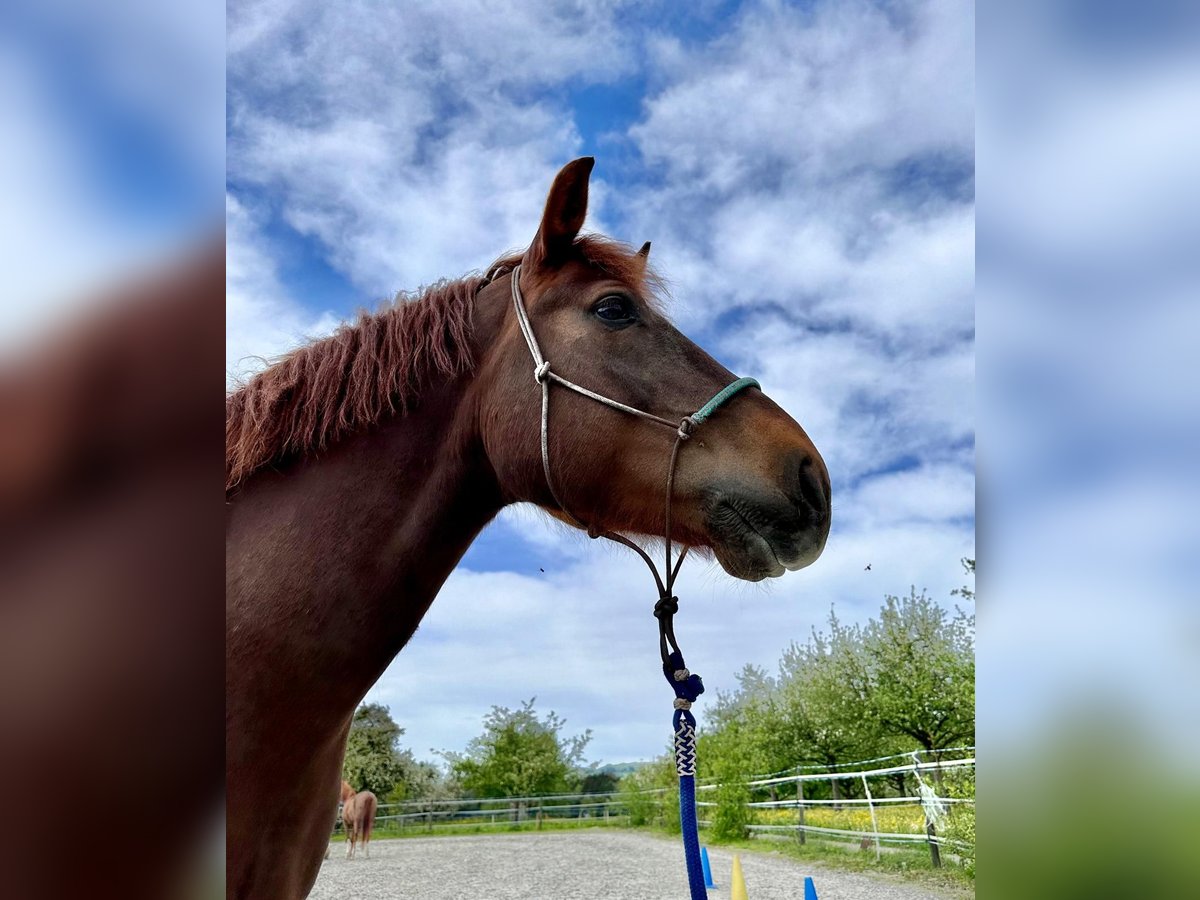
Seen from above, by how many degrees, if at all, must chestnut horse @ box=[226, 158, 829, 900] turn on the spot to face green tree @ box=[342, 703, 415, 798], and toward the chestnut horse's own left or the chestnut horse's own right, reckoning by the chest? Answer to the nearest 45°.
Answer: approximately 90° to the chestnut horse's own left

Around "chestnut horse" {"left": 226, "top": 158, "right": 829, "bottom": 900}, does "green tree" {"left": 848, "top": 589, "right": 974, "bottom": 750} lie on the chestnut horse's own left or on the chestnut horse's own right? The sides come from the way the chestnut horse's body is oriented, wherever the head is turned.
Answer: on the chestnut horse's own left

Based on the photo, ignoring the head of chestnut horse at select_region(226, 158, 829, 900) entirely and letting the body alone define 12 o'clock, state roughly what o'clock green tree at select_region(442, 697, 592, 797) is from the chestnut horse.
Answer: The green tree is roughly at 9 o'clock from the chestnut horse.

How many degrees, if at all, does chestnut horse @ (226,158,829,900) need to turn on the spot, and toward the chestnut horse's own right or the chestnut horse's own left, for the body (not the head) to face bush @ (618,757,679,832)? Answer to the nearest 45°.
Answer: approximately 90° to the chestnut horse's own left

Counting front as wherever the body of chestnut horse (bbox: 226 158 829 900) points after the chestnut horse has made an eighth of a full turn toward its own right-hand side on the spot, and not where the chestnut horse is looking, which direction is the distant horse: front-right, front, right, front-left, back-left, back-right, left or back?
back-left

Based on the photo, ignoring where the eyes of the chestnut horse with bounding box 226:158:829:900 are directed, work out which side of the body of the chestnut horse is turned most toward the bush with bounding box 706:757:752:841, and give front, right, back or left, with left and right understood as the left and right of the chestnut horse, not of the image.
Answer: left

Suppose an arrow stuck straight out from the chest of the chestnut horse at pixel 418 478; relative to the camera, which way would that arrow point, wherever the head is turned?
to the viewer's right

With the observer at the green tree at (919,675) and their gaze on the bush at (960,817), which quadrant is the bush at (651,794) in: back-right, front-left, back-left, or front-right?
back-right
